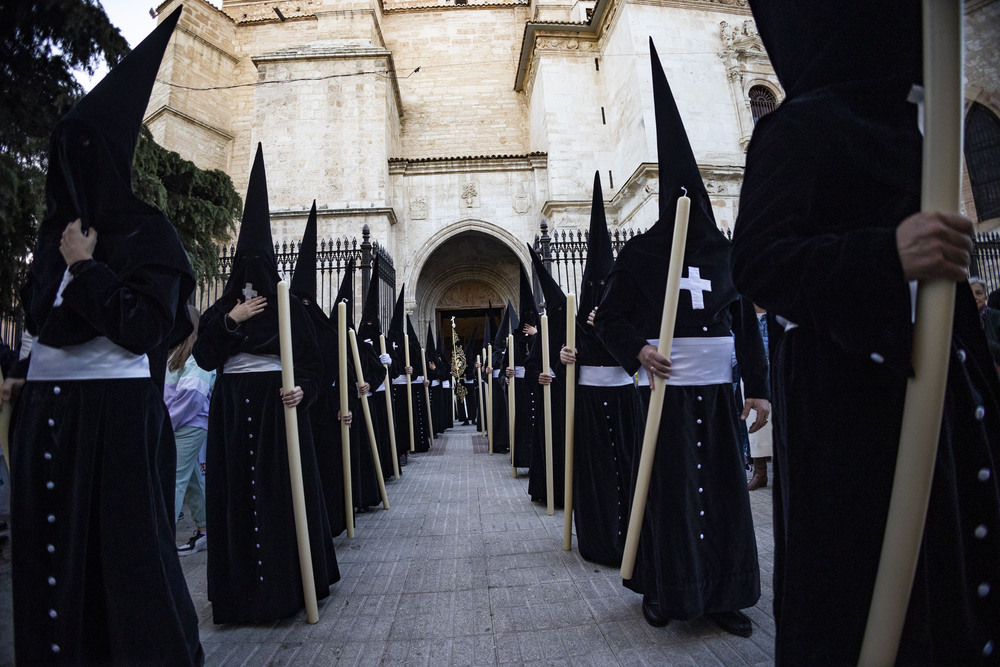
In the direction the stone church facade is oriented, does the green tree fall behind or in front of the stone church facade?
in front

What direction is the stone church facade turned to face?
toward the camera

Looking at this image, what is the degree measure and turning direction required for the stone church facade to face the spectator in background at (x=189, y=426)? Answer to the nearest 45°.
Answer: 0° — it already faces them

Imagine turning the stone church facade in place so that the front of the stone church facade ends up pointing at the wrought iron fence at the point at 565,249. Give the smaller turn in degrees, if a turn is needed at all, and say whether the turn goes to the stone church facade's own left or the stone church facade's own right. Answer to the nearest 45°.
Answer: approximately 45° to the stone church facade's own left
